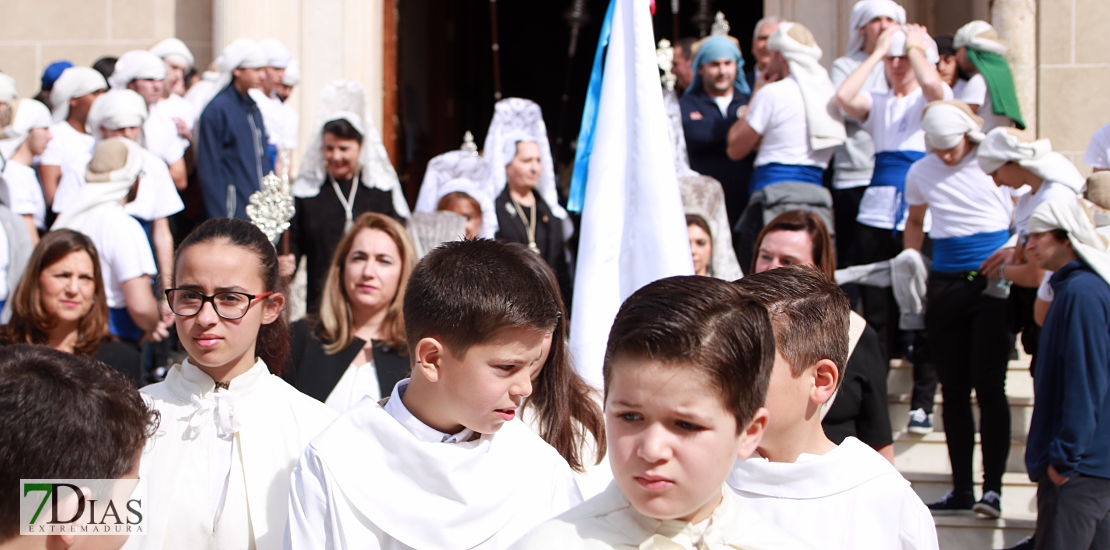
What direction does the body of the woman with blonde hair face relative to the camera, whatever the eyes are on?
toward the camera

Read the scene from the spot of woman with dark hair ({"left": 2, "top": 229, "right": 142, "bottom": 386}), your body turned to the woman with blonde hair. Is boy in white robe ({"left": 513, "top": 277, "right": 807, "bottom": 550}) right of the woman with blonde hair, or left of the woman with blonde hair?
right

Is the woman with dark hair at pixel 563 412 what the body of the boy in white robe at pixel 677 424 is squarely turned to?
no

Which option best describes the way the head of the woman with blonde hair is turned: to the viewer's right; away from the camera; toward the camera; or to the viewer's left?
toward the camera

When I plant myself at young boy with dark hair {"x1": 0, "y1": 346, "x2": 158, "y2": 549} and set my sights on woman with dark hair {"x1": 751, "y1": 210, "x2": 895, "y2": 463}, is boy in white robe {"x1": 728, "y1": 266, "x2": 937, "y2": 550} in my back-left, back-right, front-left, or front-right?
front-right

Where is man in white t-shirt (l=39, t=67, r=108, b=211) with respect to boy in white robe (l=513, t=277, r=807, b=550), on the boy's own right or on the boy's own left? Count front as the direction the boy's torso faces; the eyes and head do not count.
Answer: on the boy's own right

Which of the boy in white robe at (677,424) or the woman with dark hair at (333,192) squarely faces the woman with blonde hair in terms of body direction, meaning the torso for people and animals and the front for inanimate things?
the woman with dark hair

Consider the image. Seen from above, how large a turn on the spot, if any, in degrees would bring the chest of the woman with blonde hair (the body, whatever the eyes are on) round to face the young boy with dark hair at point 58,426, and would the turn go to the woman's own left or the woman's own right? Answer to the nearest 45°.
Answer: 0° — they already face them

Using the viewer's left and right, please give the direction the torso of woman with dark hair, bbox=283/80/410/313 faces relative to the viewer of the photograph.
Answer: facing the viewer

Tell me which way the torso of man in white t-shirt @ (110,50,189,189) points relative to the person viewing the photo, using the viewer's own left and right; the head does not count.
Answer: facing the viewer and to the right of the viewer
